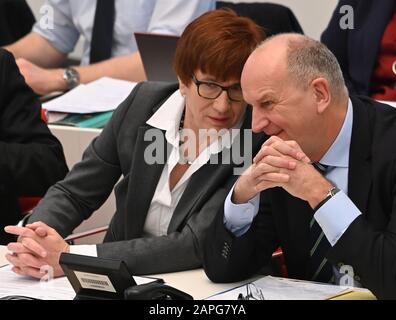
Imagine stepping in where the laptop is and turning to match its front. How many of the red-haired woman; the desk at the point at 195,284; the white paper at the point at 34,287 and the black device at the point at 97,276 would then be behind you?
4

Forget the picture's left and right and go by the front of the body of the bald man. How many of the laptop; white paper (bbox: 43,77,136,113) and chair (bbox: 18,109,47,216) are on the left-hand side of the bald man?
0

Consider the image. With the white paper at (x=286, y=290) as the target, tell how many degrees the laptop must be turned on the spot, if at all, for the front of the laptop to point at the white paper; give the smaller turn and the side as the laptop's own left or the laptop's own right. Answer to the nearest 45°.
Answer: approximately 180°

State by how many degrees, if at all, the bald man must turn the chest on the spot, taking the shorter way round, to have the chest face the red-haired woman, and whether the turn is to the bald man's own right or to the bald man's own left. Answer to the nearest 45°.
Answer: approximately 90° to the bald man's own right

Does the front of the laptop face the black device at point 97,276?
no

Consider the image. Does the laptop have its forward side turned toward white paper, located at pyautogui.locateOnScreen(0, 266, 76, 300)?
no

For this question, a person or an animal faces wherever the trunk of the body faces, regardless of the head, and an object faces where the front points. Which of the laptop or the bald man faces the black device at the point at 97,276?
the bald man

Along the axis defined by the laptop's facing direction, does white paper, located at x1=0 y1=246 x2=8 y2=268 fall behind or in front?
behind

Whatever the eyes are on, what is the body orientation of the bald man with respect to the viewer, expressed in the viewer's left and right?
facing the viewer and to the left of the viewer

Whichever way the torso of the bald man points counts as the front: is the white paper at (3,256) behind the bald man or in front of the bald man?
in front

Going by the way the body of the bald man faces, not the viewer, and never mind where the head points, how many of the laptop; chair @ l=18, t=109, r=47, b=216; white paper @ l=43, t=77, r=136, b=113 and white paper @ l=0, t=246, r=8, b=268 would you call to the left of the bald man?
0

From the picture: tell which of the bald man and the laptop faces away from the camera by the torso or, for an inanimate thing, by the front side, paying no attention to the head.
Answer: the laptop

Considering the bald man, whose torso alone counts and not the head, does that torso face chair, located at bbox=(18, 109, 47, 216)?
no

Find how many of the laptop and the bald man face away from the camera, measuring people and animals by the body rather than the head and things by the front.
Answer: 1

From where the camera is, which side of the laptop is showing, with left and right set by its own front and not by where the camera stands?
back

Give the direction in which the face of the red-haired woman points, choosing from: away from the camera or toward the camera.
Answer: toward the camera

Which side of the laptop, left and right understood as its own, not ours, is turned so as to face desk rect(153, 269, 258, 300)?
back

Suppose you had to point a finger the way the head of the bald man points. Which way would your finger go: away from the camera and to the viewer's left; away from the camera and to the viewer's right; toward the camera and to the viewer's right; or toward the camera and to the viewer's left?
toward the camera and to the viewer's left
